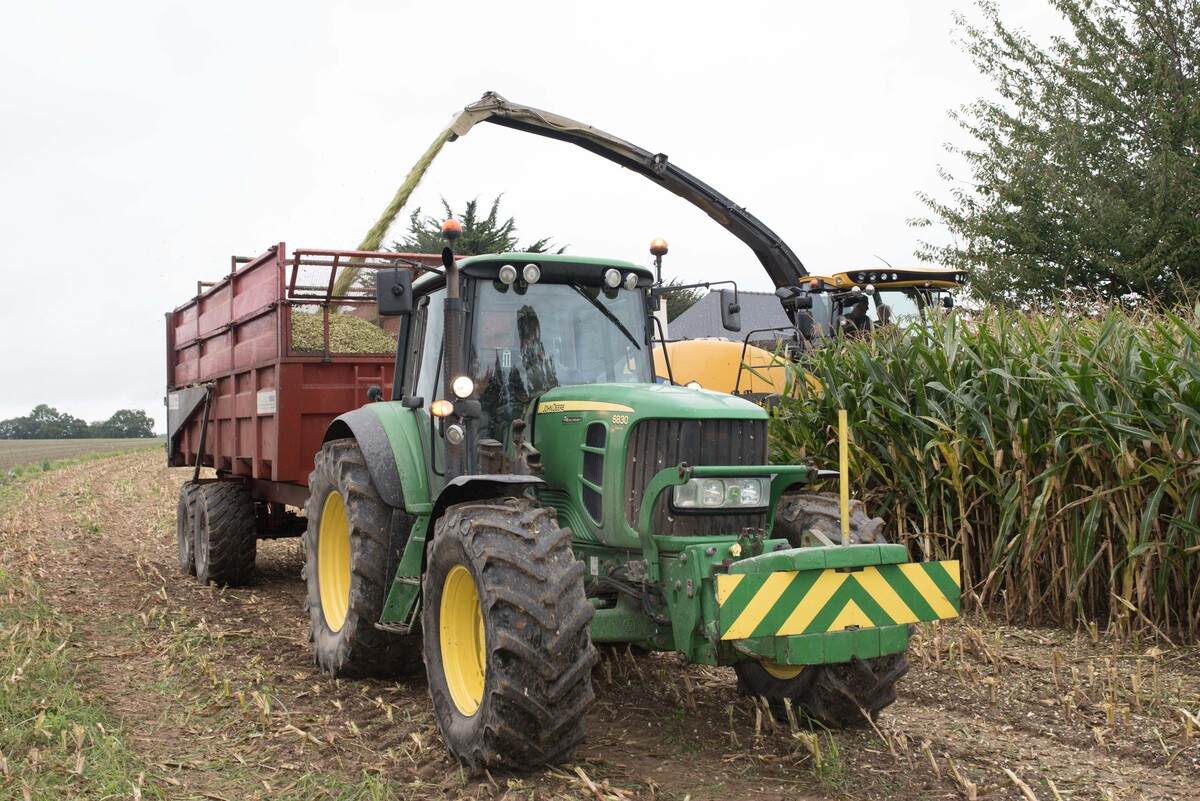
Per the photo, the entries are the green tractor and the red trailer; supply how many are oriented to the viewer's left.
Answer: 0

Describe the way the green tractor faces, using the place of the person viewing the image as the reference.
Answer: facing the viewer and to the right of the viewer

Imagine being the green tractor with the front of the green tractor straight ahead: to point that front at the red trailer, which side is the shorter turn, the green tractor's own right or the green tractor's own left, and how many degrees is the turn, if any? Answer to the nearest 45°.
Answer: approximately 180°

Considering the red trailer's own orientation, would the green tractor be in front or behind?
in front
